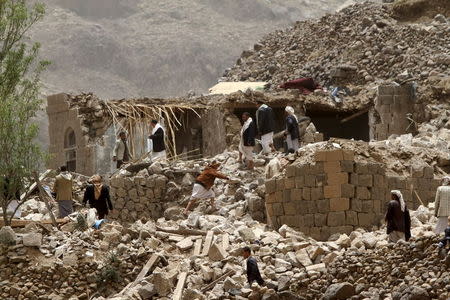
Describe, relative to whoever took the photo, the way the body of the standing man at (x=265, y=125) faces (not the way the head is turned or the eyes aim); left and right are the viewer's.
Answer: facing away from the viewer

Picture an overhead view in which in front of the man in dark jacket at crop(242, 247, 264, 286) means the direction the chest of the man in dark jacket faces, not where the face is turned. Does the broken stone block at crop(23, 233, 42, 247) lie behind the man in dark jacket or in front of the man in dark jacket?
in front

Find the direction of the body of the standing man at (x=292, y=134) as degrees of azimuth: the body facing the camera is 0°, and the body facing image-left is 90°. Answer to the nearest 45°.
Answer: approximately 90°

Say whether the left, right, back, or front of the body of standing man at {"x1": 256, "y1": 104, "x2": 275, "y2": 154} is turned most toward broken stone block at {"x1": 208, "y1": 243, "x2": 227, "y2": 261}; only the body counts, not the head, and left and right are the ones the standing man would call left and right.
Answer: back

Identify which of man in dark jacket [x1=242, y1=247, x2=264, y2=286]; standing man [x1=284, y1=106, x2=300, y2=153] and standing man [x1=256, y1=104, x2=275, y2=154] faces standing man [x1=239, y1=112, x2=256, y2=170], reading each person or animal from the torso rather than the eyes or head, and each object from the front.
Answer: standing man [x1=284, y1=106, x2=300, y2=153]

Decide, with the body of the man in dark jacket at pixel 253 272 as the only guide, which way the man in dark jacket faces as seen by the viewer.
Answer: to the viewer's left
